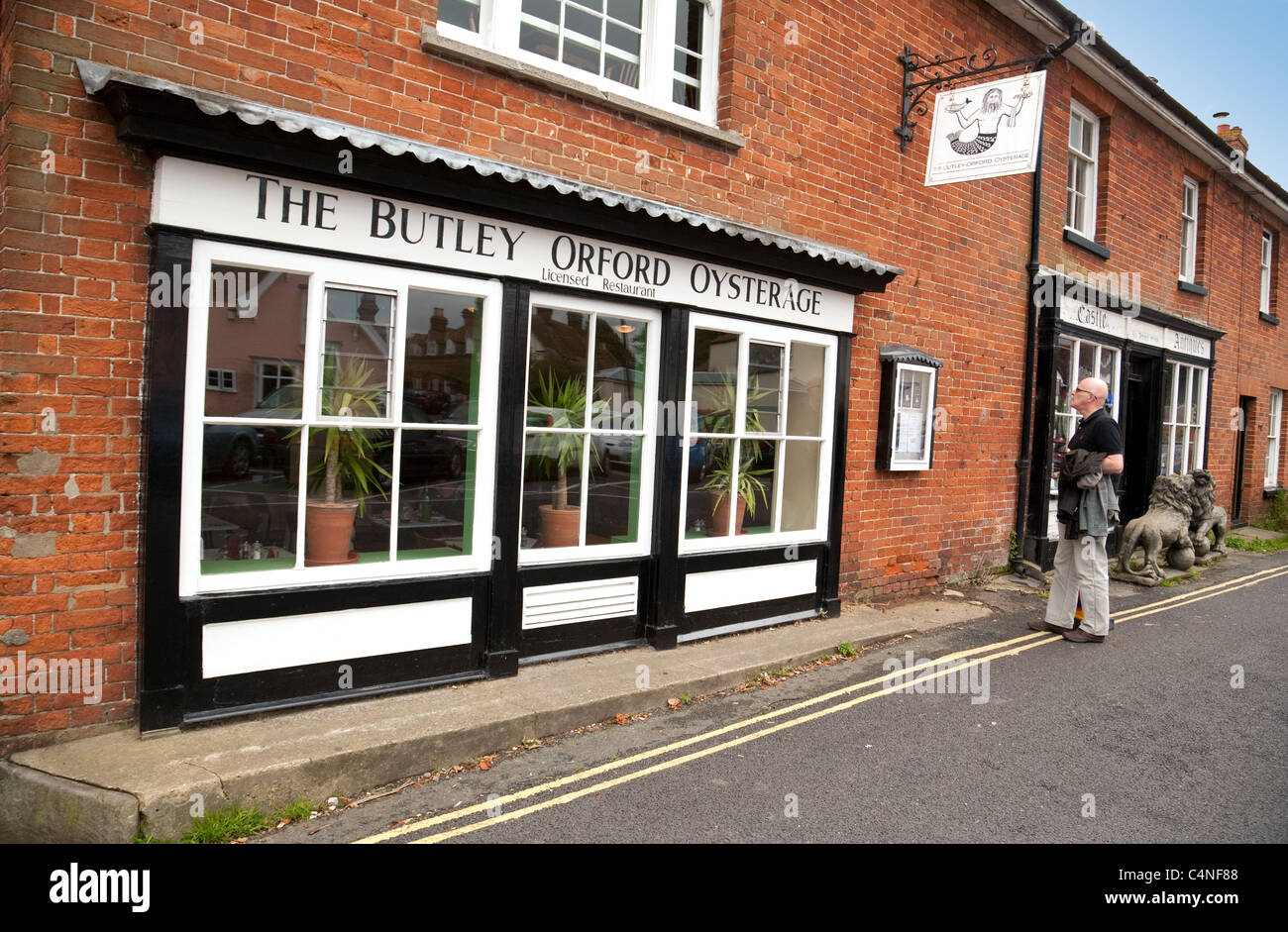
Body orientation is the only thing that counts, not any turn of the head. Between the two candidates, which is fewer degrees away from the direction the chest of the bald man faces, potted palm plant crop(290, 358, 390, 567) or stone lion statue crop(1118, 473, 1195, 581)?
the potted palm plant

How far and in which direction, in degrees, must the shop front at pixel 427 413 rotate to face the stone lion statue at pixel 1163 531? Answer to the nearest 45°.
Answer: approximately 90° to its left

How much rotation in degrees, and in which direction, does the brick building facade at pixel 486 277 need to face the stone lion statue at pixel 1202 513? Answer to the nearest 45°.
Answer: approximately 90° to its left

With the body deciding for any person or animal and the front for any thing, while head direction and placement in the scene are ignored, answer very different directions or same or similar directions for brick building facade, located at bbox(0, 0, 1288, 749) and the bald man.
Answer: very different directions

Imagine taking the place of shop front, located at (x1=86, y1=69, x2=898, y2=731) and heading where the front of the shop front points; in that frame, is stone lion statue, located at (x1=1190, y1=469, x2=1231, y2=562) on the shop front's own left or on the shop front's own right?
on the shop front's own left

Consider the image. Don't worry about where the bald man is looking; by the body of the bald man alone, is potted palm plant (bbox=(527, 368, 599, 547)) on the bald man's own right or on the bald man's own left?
on the bald man's own left

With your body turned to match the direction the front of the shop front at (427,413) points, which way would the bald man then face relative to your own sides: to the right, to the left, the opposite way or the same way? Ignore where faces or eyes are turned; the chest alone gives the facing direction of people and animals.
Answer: the opposite way

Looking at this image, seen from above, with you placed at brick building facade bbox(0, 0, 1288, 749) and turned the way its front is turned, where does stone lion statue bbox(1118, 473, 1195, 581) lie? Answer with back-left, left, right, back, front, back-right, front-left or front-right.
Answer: left

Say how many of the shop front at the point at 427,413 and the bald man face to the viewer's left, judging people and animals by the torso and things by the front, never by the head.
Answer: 1

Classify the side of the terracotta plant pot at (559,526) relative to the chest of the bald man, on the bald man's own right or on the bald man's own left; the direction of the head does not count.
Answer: on the bald man's own left

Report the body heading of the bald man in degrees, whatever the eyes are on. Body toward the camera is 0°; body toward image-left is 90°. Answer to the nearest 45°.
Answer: approximately 90°
